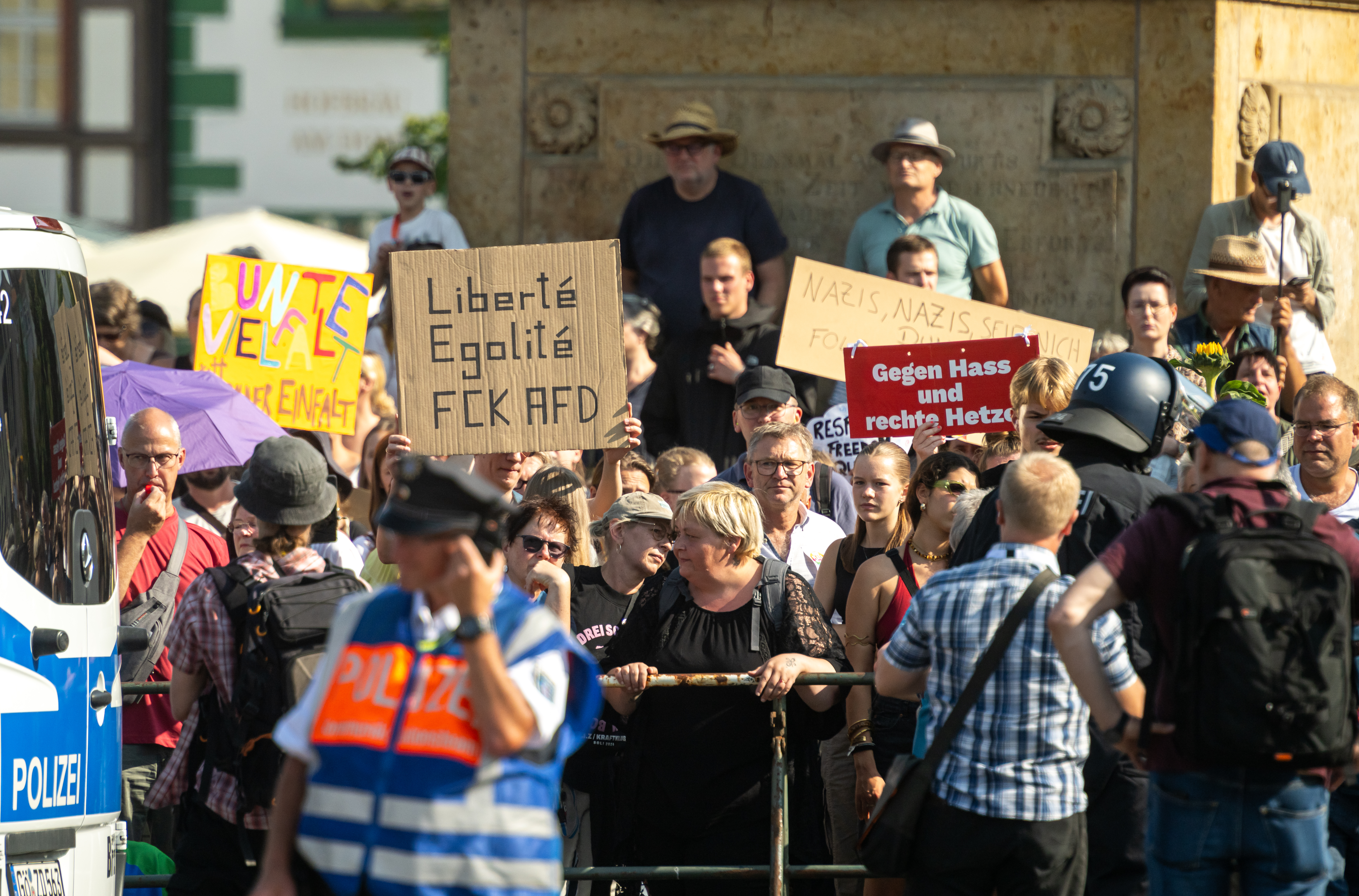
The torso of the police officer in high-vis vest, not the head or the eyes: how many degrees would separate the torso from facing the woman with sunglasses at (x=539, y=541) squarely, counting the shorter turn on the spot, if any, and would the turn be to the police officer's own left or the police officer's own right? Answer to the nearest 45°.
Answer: approximately 135° to the police officer's own right

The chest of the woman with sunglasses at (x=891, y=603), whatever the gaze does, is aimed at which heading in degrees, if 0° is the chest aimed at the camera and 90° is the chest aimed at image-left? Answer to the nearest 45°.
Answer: approximately 315°

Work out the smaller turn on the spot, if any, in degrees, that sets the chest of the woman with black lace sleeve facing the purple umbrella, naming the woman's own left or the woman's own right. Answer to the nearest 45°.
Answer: approximately 135° to the woman's own right

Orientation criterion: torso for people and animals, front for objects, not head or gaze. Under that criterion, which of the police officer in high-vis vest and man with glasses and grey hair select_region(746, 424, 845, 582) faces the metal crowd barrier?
the man with glasses and grey hair

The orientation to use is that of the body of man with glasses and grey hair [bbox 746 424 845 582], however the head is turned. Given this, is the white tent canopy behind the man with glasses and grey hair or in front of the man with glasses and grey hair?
behind

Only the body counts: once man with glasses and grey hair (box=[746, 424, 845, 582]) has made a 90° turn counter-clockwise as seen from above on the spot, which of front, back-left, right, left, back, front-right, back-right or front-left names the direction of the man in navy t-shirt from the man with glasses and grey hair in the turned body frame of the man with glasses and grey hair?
left

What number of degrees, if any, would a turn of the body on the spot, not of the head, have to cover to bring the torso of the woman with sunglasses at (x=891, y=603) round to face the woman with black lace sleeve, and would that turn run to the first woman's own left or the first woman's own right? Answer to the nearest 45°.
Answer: approximately 90° to the first woman's own right

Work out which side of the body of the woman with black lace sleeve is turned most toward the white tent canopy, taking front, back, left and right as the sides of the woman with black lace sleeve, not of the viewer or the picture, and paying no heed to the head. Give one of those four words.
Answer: back

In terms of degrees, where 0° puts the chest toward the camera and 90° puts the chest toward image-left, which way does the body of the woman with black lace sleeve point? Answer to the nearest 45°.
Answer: approximately 0°

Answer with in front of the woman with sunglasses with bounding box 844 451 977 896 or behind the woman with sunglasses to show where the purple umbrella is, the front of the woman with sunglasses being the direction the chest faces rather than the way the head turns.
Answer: behind

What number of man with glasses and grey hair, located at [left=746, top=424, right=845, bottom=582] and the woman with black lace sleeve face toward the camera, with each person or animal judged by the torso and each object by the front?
2

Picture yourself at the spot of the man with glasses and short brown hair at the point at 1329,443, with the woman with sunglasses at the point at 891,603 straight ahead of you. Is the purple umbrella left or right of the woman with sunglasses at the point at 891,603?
right
